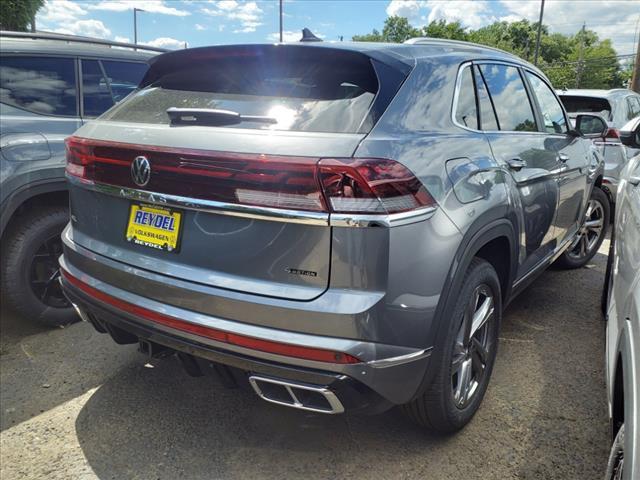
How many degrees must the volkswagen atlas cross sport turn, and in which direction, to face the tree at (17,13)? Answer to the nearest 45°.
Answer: approximately 90° to its left

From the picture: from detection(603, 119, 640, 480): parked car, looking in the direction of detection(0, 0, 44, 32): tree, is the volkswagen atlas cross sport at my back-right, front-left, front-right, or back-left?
front-left

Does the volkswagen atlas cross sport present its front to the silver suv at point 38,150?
no

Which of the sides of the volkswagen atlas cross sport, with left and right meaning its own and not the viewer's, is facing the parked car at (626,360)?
right

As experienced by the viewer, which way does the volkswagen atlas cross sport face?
facing away from the viewer and to the right of the viewer
